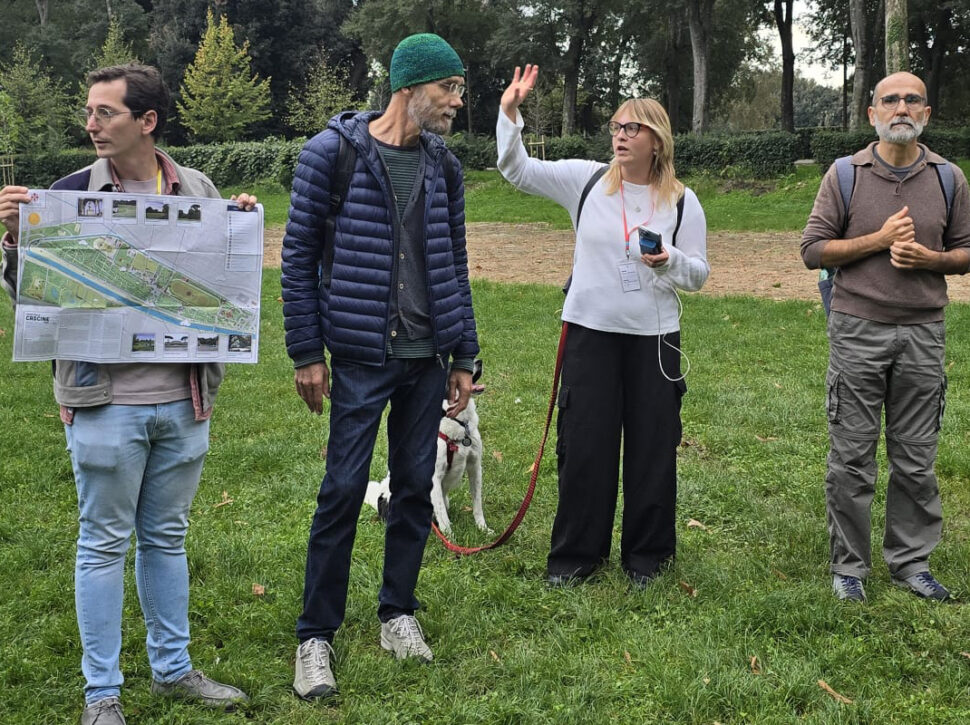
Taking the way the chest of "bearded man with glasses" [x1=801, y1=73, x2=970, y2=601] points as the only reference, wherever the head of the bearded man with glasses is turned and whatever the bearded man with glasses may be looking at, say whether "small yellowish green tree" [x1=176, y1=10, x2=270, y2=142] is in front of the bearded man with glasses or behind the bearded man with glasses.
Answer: behind

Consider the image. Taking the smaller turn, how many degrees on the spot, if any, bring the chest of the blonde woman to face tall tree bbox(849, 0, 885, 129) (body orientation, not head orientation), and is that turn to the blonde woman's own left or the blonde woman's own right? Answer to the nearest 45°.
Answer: approximately 180°

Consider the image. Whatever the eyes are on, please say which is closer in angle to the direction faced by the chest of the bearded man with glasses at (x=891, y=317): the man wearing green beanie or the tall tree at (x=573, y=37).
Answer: the man wearing green beanie

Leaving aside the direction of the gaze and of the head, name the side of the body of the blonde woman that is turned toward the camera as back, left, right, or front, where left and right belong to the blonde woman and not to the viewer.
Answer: front

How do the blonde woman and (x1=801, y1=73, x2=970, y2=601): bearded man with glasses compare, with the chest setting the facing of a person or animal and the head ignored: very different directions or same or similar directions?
same or similar directions

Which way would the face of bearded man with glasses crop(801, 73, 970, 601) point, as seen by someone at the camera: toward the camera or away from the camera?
toward the camera

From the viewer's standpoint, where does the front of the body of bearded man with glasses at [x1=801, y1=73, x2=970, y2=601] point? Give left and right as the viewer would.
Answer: facing the viewer

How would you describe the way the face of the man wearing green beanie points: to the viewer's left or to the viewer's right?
to the viewer's right

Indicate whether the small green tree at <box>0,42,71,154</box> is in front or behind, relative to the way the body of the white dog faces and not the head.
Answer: behind

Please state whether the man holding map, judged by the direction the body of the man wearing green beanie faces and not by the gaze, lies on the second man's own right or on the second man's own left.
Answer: on the second man's own right

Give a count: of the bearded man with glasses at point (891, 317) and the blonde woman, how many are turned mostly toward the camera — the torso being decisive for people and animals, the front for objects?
2
